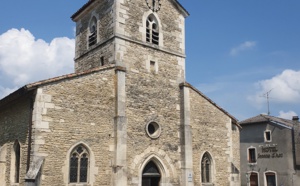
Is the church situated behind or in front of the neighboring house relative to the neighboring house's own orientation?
in front

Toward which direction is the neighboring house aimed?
toward the camera

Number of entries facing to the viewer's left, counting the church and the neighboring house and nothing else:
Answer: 0

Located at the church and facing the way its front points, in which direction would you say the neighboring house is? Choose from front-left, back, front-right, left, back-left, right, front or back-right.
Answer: left

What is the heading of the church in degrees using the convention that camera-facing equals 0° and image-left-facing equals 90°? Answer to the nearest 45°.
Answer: approximately 315°
